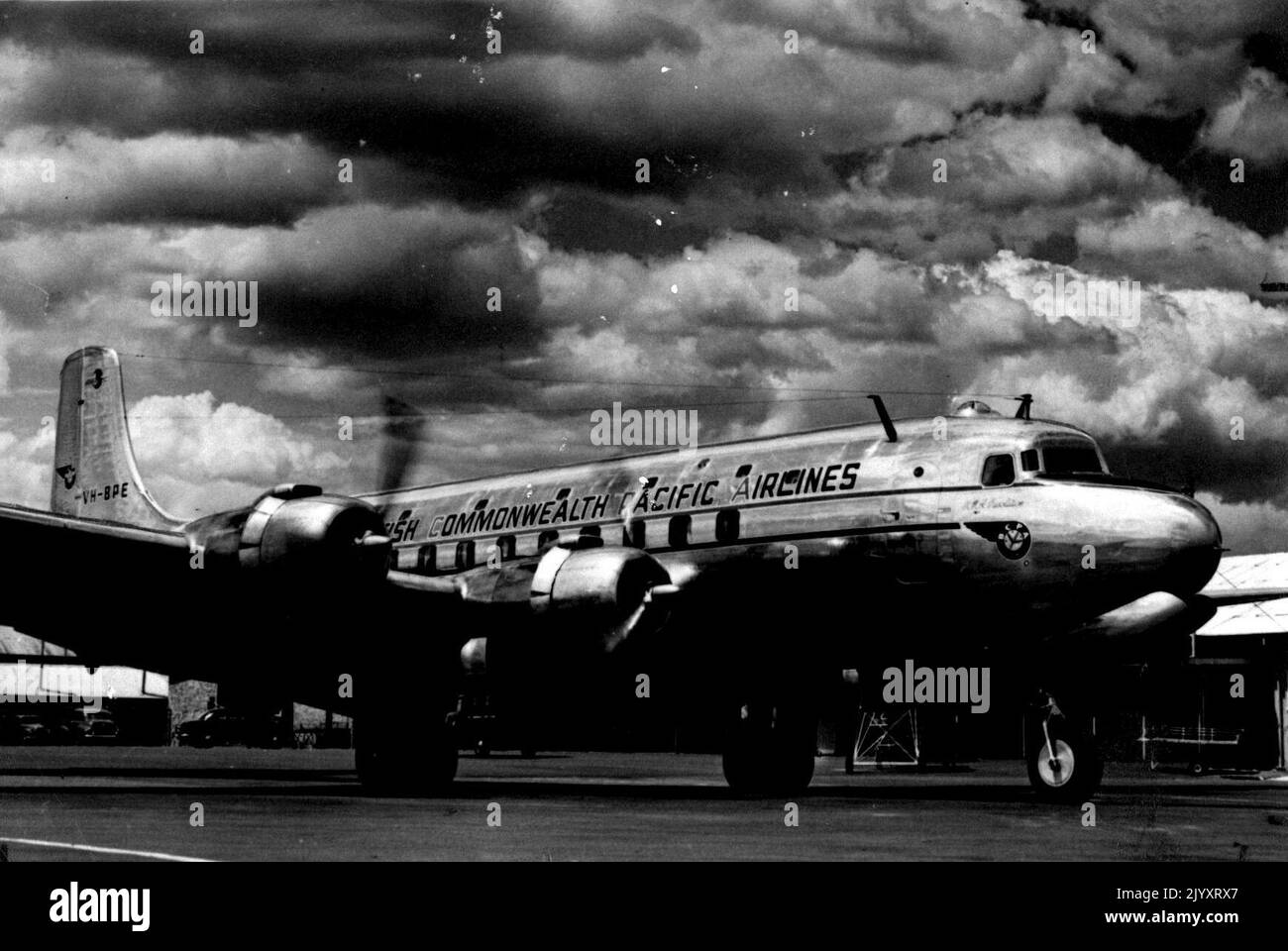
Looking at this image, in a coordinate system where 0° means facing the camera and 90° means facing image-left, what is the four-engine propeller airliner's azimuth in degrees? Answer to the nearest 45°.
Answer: approximately 315°
